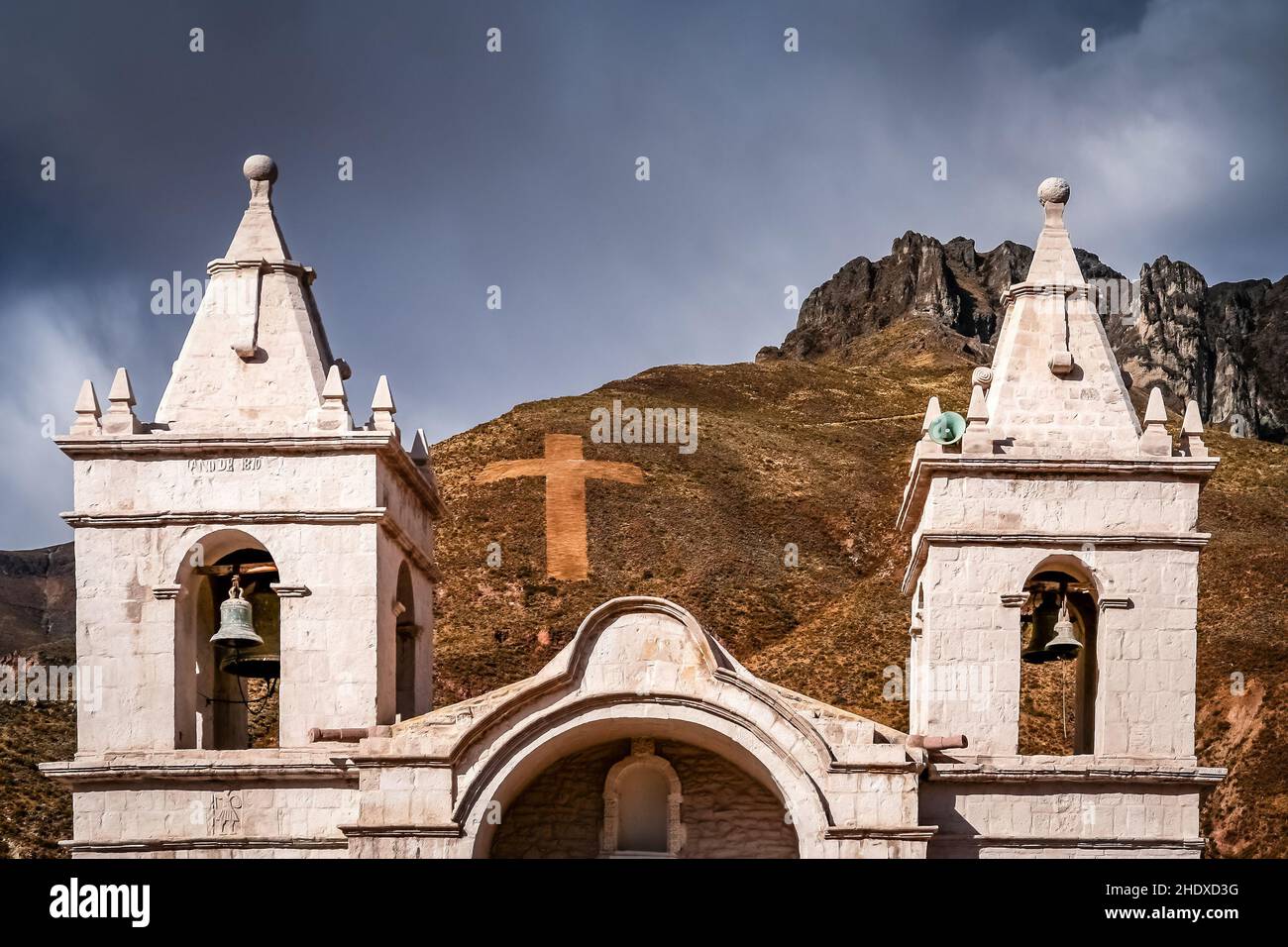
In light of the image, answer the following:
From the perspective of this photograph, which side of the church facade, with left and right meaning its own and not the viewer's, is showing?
front
